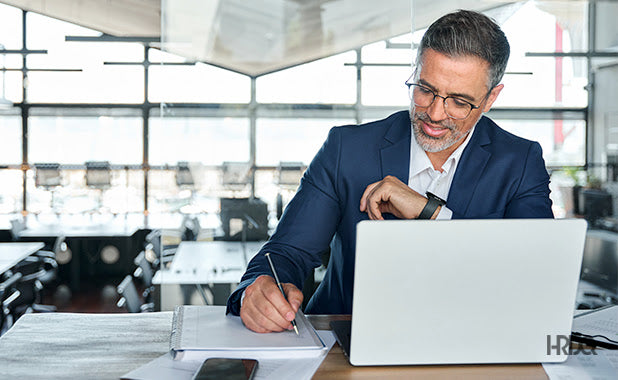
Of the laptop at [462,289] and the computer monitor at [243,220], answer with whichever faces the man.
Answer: the laptop

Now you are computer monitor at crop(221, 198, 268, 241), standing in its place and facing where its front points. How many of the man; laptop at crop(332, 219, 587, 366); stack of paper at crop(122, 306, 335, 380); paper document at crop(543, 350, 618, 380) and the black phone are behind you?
5

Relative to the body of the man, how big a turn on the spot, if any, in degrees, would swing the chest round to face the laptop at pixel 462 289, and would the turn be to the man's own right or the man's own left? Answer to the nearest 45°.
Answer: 0° — they already face it

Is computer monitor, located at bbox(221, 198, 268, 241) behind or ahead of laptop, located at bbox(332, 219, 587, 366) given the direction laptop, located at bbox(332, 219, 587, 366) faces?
ahead

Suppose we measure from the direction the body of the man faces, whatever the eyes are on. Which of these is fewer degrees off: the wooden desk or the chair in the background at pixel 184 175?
the wooden desk

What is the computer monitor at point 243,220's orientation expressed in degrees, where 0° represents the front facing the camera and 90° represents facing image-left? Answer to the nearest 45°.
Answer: approximately 180°

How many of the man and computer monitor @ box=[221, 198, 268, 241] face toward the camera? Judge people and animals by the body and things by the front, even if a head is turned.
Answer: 1

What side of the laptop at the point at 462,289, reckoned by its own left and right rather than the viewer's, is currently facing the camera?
back

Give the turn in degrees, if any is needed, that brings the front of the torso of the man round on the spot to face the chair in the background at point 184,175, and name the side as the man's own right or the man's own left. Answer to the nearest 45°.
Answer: approximately 135° to the man's own right
